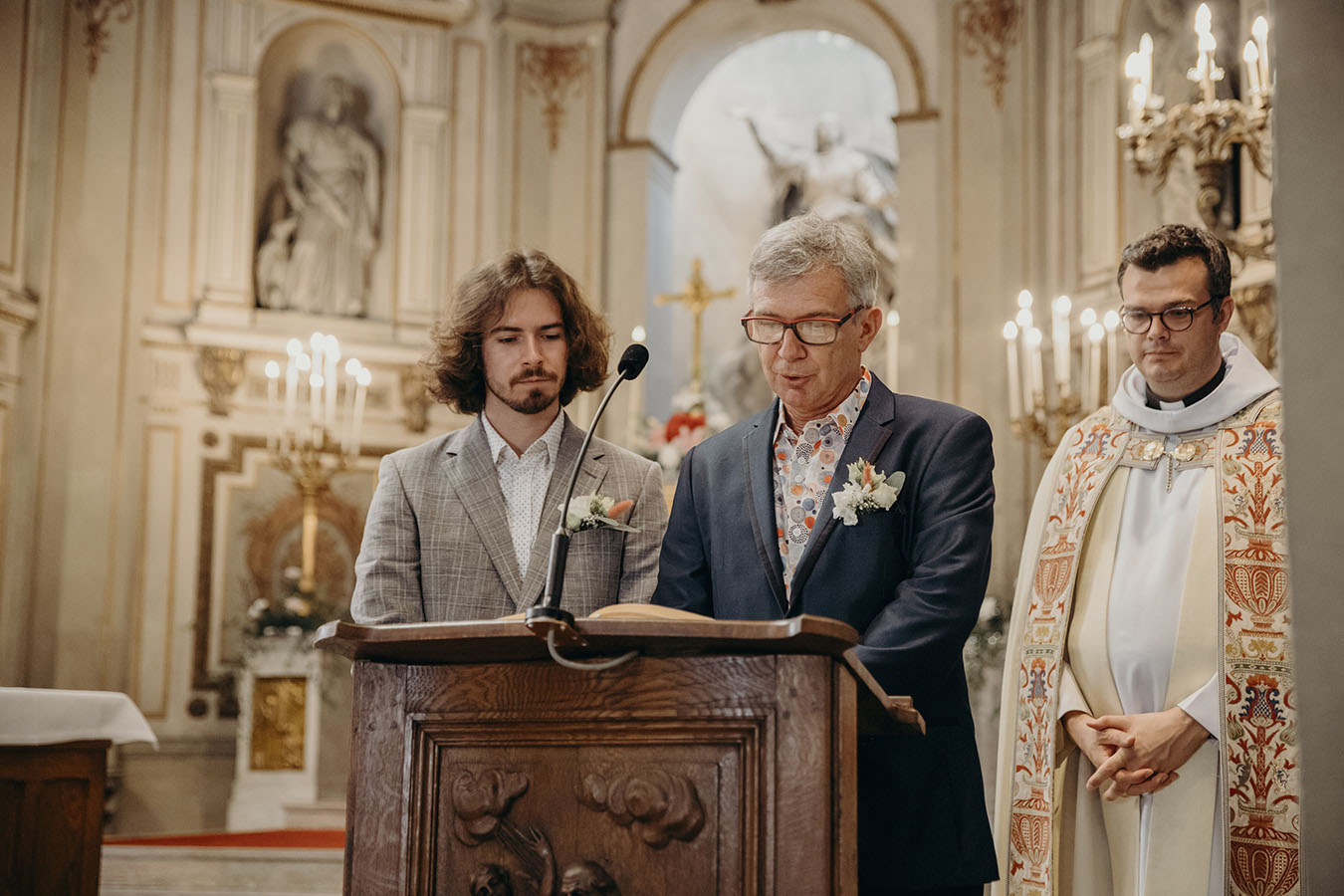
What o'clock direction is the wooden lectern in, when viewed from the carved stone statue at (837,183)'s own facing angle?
The wooden lectern is roughly at 12 o'clock from the carved stone statue.

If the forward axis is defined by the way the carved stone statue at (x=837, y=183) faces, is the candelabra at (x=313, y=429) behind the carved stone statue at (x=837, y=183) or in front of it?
in front

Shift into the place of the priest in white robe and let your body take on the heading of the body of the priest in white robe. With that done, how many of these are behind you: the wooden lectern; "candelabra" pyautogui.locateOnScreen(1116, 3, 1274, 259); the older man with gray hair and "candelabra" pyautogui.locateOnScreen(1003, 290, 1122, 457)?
2

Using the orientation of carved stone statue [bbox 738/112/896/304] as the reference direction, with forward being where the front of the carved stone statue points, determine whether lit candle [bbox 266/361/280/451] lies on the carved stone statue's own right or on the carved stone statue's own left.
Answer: on the carved stone statue's own right

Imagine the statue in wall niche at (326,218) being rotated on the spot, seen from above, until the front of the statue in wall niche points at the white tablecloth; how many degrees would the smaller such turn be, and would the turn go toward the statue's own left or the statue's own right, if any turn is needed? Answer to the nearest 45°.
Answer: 0° — it already faces it

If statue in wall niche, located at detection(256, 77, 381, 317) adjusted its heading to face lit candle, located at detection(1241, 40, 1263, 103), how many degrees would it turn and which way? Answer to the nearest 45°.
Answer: approximately 45° to its left

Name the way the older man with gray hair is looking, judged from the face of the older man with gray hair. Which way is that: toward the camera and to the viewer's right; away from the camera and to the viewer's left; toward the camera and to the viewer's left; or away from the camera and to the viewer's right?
toward the camera and to the viewer's left

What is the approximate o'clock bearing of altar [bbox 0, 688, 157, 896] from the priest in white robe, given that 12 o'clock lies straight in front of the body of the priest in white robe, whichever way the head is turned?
The altar is roughly at 3 o'clock from the priest in white robe.

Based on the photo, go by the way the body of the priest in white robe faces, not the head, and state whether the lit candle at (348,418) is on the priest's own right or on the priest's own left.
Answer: on the priest's own right

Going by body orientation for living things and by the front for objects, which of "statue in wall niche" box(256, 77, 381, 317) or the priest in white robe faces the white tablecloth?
the statue in wall niche
